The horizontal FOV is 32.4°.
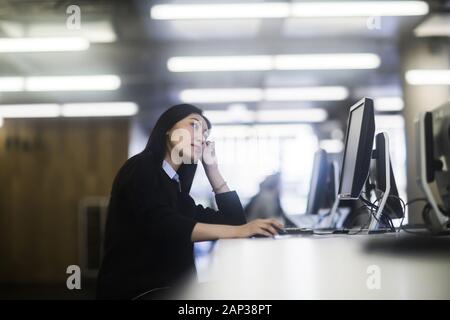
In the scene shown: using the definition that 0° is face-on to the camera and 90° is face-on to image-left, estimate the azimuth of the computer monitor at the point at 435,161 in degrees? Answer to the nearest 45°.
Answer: approximately 90°

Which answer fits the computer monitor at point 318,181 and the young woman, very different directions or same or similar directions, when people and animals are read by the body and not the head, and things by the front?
very different directions

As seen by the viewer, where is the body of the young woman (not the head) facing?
to the viewer's right

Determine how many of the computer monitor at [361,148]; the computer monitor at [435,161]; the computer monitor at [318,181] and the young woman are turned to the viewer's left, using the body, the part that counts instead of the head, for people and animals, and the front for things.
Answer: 3

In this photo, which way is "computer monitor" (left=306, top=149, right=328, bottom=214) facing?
to the viewer's left

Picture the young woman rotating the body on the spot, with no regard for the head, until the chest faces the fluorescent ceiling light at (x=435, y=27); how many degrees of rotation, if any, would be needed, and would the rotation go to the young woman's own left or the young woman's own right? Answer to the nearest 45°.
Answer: approximately 45° to the young woman's own left

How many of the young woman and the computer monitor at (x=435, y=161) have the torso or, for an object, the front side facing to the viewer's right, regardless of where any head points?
1

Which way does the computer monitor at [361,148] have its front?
to the viewer's left
